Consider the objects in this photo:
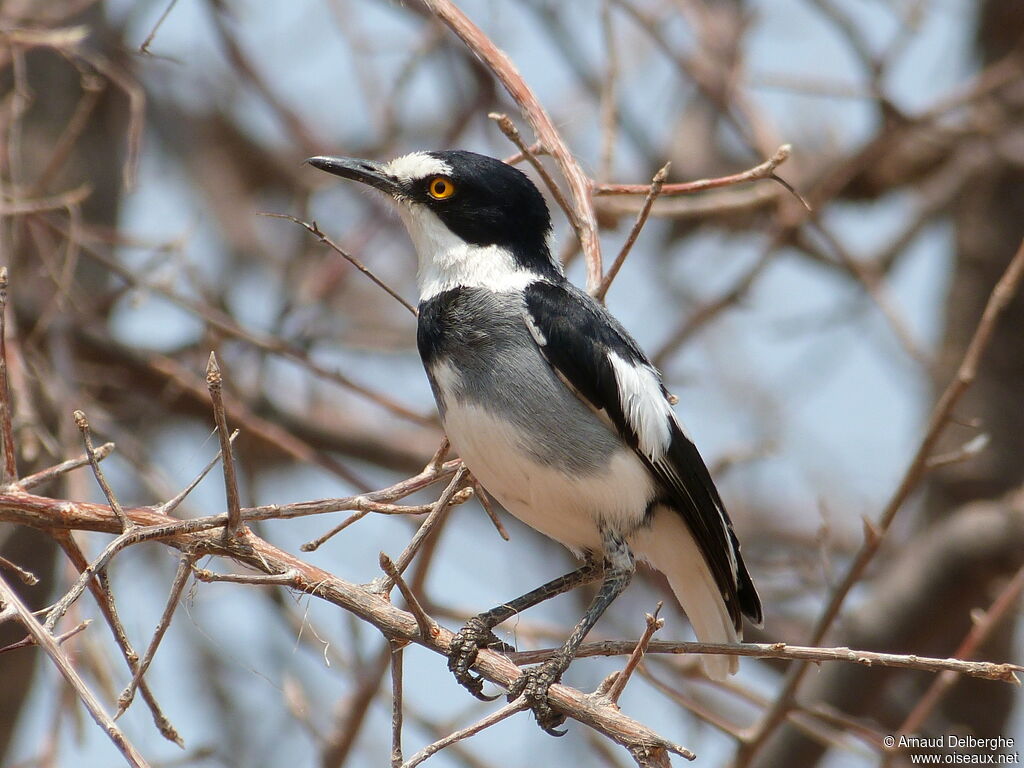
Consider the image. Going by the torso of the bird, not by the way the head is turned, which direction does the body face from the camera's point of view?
to the viewer's left
